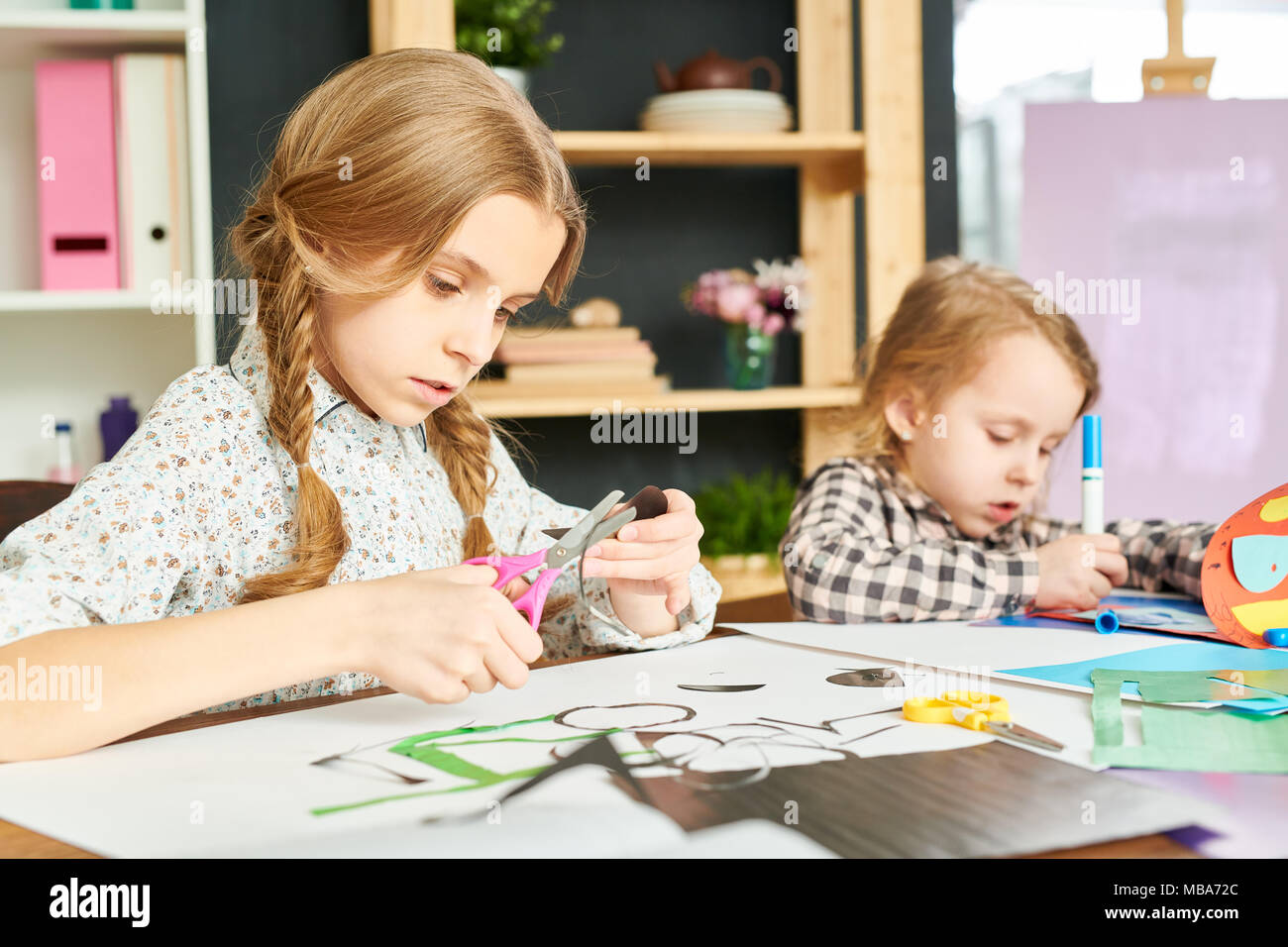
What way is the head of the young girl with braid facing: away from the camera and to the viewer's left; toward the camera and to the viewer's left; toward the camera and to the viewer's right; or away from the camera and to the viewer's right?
toward the camera and to the viewer's right

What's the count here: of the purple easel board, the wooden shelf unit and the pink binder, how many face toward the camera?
3

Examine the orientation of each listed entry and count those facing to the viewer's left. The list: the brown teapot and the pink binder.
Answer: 1

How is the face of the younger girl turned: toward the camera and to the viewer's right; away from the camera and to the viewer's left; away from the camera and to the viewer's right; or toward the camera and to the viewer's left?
toward the camera and to the viewer's right

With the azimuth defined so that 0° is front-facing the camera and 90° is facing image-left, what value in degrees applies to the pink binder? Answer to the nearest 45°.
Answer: approximately 0°

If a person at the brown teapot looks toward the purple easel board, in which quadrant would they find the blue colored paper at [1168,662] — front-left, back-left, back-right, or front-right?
front-right

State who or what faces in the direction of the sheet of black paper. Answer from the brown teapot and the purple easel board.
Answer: the purple easel board

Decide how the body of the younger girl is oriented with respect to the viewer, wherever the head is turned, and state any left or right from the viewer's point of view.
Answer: facing the viewer and to the right of the viewer

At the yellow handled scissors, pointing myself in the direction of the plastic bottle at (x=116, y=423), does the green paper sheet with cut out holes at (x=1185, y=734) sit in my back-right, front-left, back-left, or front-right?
back-right

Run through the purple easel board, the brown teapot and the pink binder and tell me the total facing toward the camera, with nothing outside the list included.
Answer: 2

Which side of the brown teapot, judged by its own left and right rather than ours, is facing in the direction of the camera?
left

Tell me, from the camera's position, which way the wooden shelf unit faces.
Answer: facing the viewer

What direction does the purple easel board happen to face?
toward the camera
